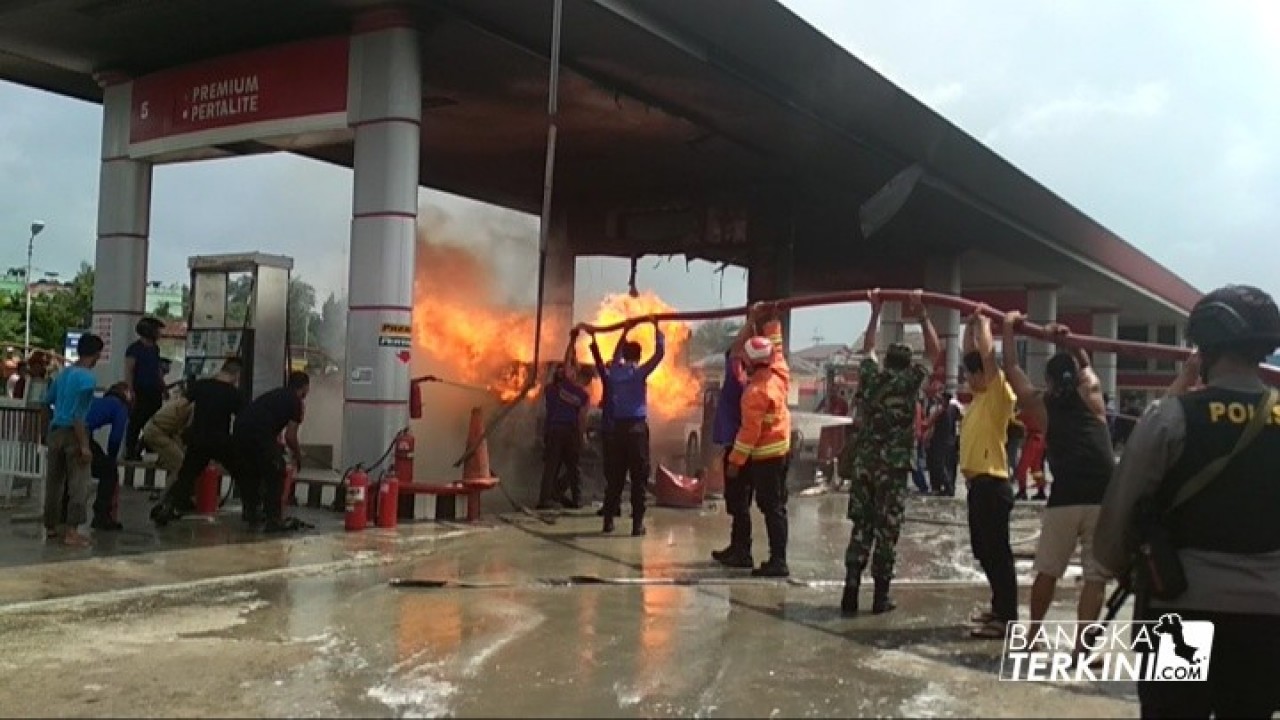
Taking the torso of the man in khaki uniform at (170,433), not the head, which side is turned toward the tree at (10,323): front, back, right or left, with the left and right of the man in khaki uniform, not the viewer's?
left

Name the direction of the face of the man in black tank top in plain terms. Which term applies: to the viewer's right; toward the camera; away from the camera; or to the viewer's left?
away from the camera

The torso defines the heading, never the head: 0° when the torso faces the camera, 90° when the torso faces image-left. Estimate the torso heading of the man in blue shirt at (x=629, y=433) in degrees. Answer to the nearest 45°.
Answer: approximately 180°
